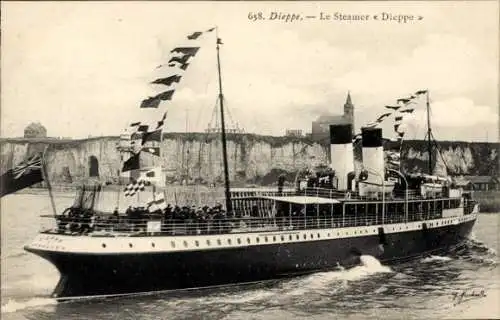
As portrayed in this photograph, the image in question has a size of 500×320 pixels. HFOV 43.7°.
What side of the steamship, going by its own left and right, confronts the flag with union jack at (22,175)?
back

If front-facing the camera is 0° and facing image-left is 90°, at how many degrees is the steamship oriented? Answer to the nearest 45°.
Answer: approximately 225°
